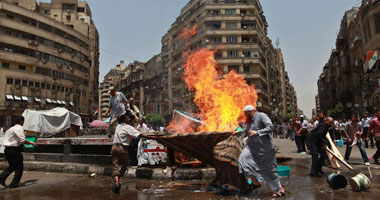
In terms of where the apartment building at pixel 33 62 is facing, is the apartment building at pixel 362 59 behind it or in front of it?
in front

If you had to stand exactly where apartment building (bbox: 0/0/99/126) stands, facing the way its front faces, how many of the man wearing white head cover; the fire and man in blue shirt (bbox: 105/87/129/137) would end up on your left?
0

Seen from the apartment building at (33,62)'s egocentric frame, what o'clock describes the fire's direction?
The fire is roughly at 1 o'clock from the apartment building.

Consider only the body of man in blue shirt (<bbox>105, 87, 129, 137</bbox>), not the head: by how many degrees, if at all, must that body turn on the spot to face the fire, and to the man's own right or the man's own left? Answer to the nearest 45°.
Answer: approximately 135° to the man's own left

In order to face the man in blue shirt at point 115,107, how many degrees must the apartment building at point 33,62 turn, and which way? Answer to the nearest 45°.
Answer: approximately 45° to its right

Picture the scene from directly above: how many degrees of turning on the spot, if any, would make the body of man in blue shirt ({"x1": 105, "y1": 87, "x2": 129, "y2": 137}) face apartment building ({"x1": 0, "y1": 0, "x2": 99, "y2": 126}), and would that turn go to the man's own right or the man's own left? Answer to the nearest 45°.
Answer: approximately 135° to the man's own right

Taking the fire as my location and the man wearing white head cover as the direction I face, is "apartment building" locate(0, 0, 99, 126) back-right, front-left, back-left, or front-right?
back-right

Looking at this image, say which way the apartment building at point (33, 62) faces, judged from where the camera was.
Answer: facing the viewer and to the right of the viewer

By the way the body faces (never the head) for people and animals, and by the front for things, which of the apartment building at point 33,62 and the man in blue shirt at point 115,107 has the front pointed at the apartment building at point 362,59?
the apartment building at point 33,62

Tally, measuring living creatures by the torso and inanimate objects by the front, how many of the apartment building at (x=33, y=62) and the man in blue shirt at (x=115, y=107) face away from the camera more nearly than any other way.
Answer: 0
